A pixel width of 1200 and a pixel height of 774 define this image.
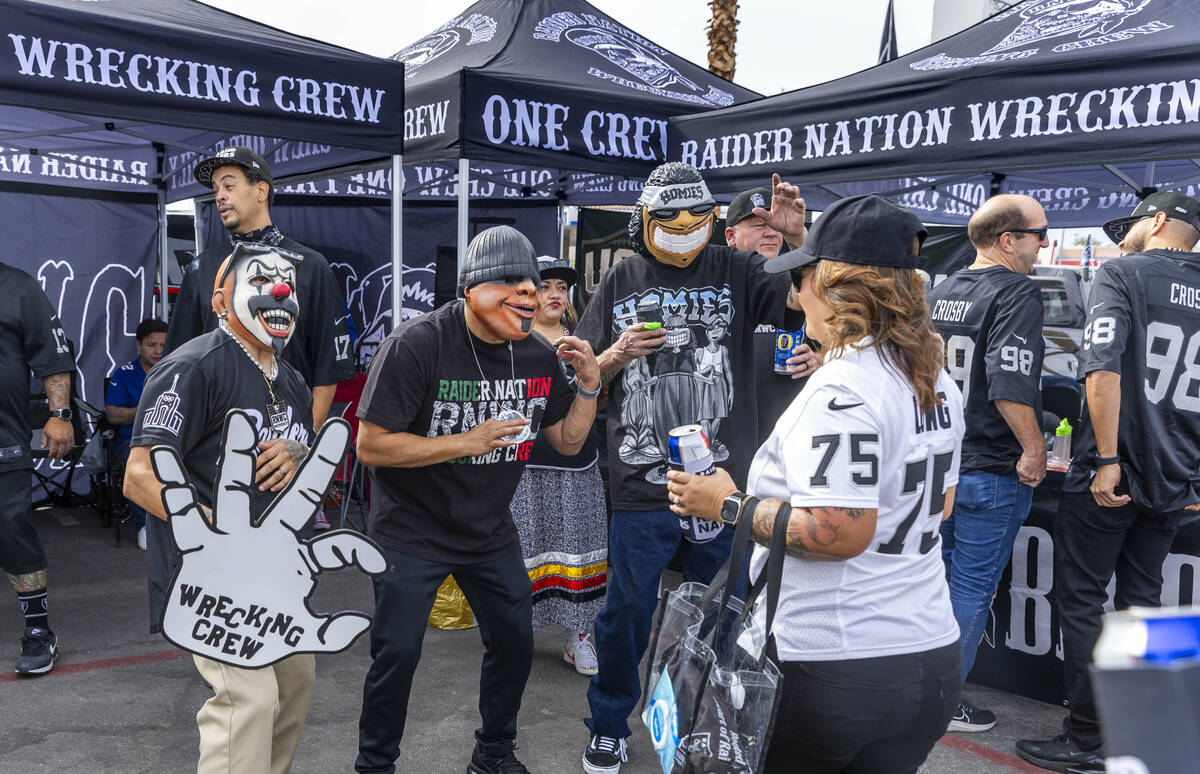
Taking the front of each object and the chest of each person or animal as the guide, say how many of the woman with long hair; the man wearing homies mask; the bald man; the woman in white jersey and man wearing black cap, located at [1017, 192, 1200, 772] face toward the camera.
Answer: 2

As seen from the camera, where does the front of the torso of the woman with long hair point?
toward the camera

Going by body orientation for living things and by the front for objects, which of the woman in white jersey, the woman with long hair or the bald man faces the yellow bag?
the woman in white jersey

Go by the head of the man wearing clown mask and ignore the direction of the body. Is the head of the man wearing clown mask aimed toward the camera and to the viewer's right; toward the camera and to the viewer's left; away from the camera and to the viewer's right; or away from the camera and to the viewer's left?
toward the camera and to the viewer's right

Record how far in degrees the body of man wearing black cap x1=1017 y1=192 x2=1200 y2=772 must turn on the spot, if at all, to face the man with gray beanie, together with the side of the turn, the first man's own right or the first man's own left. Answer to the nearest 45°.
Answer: approximately 90° to the first man's own left

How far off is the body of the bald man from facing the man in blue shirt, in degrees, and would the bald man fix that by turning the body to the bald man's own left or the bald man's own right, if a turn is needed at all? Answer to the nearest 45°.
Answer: approximately 135° to the bald man's own left

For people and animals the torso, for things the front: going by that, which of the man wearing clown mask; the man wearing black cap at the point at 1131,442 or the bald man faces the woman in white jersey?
the man wearing clown mask

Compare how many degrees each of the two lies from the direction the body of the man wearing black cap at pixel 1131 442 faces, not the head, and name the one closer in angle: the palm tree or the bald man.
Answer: the palm tree

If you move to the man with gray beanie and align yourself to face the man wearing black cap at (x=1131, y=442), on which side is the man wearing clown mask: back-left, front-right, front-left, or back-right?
back-right

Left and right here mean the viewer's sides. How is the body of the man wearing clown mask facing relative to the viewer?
facing the viewer and to the right of the viewer

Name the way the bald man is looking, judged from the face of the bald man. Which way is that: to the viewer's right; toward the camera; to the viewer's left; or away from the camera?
to the viewer's right

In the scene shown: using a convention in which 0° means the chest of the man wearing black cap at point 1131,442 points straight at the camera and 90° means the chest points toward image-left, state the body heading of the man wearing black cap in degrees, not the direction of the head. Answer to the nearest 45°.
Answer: approximately 135°

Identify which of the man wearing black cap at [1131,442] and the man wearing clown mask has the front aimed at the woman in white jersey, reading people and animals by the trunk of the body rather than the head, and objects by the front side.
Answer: the man wearing clown mask
